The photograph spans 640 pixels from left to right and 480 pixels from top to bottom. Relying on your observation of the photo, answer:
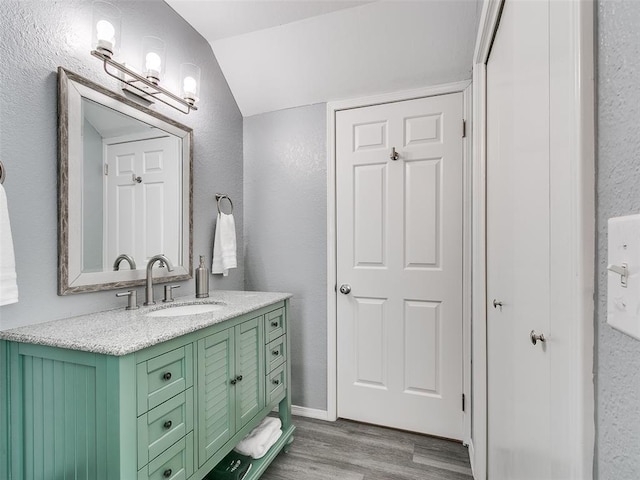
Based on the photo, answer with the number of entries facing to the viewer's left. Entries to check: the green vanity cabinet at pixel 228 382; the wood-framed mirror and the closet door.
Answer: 1

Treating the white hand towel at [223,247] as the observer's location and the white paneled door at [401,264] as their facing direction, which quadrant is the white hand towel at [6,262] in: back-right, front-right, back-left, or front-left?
back-right

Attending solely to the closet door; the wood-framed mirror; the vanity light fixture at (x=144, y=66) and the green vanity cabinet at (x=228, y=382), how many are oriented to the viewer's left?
1

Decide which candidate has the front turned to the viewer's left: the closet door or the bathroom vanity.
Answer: the closet door

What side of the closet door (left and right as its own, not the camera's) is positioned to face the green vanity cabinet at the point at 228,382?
front

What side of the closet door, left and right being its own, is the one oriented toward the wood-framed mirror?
front

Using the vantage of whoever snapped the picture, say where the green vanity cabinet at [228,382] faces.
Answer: facing the viewer and to the right of the viewer

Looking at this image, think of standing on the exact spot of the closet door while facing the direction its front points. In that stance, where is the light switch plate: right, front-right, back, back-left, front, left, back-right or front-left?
left

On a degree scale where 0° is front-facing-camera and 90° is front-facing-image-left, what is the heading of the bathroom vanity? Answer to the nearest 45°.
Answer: approximately 315°

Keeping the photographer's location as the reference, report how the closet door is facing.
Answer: facing to the left of the viewer

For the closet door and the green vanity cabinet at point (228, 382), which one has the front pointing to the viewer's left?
the closet door

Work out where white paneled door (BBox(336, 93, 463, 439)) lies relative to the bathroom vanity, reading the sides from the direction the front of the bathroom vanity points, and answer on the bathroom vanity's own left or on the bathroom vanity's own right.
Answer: on the bathroom vanity's own left

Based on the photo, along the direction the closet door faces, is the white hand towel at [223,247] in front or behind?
in front
